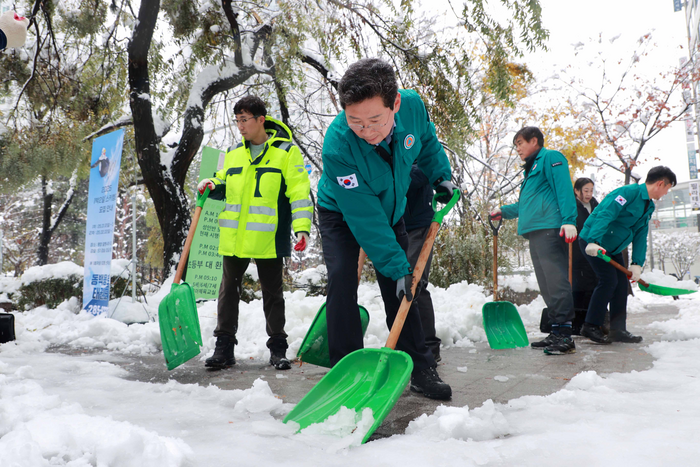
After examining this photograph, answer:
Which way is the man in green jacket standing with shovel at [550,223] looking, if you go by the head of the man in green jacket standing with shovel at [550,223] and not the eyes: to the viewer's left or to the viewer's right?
to the viewer's left

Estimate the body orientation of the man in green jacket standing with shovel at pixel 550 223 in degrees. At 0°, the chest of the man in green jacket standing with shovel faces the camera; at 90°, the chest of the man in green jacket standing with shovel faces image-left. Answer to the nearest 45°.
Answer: approximately 90°

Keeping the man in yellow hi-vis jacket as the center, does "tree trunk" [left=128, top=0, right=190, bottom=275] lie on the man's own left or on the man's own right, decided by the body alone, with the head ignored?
on the man's own right

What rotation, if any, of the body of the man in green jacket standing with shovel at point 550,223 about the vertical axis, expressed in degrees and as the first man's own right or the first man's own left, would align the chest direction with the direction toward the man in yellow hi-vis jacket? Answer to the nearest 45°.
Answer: approximately 45° to the first man's own left

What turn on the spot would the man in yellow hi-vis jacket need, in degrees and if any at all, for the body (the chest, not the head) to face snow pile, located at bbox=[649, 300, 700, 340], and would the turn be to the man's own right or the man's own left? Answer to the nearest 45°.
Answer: approximately 135° to the man's own left

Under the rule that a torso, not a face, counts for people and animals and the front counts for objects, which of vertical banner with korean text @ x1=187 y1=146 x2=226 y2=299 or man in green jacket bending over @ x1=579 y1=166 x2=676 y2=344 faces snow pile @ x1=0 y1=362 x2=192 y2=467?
the vertical banner with korean text

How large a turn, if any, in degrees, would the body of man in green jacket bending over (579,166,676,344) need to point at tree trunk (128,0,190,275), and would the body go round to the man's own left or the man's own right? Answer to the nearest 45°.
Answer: approximately 180°

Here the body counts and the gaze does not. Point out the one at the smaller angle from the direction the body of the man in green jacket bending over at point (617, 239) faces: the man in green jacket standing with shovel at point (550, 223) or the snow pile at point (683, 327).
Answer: the snow pile

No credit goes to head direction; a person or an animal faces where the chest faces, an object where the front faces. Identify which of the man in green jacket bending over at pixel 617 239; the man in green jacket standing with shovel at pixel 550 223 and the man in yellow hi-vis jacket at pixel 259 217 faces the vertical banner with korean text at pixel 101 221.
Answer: the man in green jacket standing with shovel
